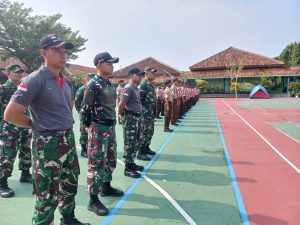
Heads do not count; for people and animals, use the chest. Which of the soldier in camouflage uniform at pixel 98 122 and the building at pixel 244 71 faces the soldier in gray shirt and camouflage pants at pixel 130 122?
the building

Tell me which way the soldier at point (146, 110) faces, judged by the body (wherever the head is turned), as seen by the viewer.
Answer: to the viewer's right

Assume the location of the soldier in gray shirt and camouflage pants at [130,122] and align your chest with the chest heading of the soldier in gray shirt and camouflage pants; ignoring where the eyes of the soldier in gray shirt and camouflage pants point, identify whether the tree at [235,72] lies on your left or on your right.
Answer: on your left

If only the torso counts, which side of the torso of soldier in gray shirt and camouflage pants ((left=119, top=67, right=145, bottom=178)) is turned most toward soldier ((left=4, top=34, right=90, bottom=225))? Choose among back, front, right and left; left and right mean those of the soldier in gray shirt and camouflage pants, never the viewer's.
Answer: right

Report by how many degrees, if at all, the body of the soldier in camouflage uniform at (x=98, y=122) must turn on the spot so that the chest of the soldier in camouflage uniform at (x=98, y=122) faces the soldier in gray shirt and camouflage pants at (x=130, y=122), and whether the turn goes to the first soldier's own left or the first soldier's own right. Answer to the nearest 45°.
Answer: approximately 135° to the first soldier's own left

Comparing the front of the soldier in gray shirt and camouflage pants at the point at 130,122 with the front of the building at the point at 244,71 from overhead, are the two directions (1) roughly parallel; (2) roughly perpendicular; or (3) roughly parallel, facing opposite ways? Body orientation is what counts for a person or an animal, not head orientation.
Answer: roughly perpendicular

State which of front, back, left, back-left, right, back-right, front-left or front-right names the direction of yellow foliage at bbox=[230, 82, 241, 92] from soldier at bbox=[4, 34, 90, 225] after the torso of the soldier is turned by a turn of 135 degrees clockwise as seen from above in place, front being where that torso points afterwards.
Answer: back-right

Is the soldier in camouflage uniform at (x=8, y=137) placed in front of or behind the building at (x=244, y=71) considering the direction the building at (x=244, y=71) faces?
in front

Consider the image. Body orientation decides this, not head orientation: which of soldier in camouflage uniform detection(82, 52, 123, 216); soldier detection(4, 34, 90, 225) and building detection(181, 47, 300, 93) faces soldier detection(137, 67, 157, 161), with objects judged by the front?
the building

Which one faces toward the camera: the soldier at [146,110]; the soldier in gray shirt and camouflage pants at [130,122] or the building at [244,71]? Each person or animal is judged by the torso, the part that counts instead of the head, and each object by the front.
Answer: the building

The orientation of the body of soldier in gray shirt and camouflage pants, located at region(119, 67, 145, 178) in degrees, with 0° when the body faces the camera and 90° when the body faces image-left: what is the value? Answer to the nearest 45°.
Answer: approximately 270°

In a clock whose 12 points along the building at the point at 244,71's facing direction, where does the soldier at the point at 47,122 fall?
The soldier is roughly at 12 o'clock from the building.

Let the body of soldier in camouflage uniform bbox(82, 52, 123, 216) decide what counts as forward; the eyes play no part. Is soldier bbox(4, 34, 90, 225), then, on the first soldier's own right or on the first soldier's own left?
on the first soldier's own right

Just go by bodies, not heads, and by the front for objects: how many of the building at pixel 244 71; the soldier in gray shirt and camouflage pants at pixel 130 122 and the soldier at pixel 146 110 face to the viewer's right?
2

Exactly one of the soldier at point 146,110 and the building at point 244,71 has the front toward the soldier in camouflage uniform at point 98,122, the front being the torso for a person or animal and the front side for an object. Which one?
the building
